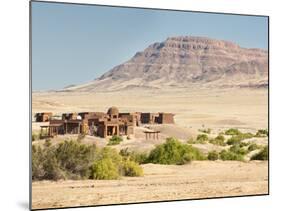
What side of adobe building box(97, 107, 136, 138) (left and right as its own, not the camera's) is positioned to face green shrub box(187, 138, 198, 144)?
left

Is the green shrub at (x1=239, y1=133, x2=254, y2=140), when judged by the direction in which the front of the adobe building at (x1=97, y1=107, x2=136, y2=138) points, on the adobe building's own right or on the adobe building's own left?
on the adobe building's own left

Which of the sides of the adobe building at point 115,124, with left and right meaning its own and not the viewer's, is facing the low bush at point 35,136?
right

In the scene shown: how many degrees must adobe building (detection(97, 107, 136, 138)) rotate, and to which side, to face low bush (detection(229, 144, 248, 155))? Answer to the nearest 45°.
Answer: approximately 90° to its left

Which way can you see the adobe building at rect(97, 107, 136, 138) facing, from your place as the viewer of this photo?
facing the viewer

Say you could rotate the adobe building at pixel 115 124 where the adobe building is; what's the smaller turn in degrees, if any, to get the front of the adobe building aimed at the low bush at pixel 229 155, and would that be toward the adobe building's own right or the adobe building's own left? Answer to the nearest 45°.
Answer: approximately 90° to the adobe building's own left

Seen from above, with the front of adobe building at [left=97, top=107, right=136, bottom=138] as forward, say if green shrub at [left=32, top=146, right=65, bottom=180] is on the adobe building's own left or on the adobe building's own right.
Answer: on the adobe building's own right

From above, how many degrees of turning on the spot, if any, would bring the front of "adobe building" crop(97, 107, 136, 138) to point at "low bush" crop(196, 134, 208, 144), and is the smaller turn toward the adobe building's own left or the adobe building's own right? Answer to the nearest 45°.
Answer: approximately 90° to the adobe building's own left

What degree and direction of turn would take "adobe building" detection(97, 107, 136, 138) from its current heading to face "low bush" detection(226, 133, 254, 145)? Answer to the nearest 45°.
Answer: approximately 90° to its left

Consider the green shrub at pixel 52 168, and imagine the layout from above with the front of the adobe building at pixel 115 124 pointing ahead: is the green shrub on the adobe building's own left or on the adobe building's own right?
on the adobe building's own right
